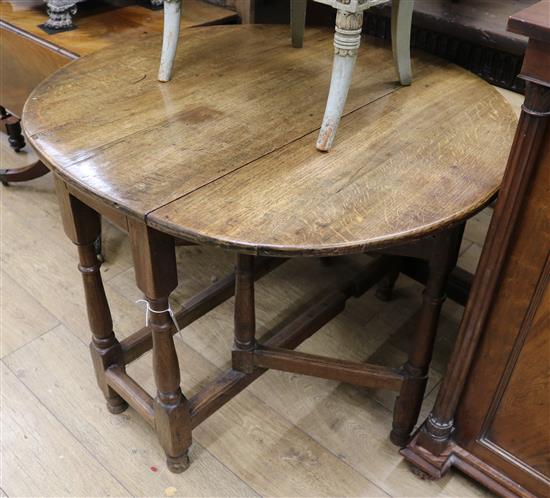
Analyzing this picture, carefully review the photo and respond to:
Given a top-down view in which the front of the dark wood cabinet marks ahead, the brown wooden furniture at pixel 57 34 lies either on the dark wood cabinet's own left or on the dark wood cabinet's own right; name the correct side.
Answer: on the dark wood cabinet's own right
